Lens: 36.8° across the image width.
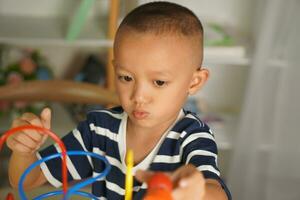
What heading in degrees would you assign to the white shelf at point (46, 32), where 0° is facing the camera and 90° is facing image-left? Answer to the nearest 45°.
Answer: approximately 0°

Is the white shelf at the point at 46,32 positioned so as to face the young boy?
yes
